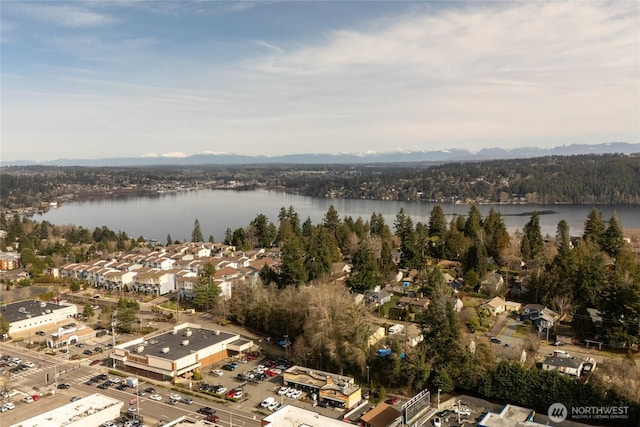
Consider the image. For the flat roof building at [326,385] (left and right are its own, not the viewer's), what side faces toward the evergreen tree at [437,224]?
back

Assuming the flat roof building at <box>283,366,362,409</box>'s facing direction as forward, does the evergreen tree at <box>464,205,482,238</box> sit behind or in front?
behind

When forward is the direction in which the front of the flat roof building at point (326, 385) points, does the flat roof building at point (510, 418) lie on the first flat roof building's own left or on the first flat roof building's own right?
on the first flat roof building's own left

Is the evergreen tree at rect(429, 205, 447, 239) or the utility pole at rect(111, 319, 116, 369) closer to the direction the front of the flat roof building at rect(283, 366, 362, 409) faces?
the utility pole

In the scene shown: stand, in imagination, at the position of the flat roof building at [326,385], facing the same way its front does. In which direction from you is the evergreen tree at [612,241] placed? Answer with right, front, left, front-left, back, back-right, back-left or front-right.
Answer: back

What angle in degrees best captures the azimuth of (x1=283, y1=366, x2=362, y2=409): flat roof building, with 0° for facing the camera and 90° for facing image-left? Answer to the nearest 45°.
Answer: approximately 45°

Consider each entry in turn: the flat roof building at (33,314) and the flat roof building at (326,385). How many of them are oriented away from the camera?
0

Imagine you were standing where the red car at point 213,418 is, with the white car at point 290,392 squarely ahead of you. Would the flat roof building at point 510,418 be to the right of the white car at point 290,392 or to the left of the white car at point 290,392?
right

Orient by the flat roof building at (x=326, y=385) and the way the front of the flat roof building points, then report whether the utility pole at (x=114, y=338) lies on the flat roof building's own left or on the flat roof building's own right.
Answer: on the flat roof building's own right

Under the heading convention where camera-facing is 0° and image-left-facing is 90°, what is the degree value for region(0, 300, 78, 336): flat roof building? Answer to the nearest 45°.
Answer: approximately 315°

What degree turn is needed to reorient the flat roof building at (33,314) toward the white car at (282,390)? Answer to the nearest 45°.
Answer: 0° — it already faces it

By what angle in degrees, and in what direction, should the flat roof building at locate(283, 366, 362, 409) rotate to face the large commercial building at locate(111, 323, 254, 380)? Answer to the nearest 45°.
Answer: approximately 90° to its right

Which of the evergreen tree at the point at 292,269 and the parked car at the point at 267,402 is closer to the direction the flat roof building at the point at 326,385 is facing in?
the parked car
